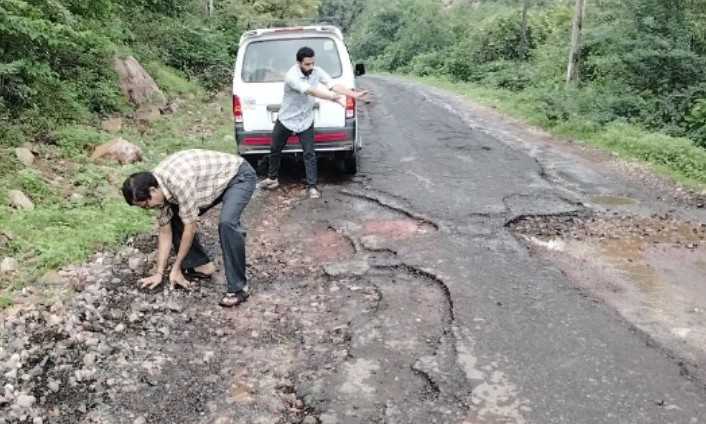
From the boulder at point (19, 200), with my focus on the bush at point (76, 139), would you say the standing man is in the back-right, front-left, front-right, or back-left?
front-right

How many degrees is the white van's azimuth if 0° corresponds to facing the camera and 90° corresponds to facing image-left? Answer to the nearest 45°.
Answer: approximately 180°

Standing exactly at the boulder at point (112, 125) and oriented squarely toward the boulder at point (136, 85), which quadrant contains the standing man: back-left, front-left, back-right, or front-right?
back-right

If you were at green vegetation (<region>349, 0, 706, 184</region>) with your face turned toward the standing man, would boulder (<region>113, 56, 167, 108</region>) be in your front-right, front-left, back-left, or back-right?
front-right

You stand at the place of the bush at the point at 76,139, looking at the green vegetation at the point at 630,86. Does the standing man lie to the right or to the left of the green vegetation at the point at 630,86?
right

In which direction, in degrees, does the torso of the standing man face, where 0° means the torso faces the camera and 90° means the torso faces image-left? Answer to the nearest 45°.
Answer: approximately 315°

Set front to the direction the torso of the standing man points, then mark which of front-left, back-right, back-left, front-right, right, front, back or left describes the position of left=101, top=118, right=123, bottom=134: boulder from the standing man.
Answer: back

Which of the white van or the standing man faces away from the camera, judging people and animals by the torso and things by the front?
the white van

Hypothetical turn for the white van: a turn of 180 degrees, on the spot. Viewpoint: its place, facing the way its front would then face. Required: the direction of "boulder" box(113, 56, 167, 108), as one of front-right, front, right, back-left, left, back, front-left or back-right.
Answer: back-right

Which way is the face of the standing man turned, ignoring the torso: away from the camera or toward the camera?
toward the camera

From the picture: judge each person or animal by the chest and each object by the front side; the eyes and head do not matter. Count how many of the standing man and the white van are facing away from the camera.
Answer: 1

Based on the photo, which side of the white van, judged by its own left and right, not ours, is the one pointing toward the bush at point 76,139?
left

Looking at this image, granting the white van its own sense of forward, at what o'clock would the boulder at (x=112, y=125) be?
The boulder is roughly at 10 o'clock from the white van.

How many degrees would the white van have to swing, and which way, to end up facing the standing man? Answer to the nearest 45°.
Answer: approximately 135° to its right

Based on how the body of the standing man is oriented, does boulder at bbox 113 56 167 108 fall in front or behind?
behind
